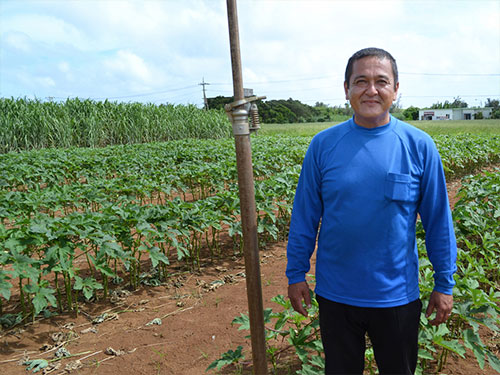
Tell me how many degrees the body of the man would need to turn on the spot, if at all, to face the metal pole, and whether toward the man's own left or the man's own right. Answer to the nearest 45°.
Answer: approximately 90° to the man's own right

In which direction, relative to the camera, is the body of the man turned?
toward the camera
